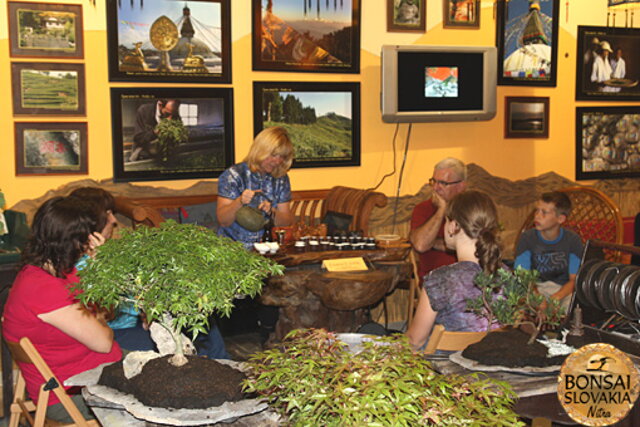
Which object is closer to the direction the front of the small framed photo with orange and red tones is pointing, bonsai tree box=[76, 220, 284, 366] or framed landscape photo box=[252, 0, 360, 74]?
the bonsai tree

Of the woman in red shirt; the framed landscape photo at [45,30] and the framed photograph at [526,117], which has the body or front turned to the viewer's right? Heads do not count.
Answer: the woman in red shirt

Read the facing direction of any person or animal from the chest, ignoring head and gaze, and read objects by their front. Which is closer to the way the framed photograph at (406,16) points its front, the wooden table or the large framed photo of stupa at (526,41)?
the wooden table

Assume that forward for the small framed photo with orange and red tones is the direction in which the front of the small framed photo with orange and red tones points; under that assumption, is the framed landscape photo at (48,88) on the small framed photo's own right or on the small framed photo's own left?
on the small framed photo's own right

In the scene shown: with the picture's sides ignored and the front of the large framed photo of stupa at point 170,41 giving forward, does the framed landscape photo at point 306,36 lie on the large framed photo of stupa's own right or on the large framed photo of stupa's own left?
on the large framed photo of stupa's own left
